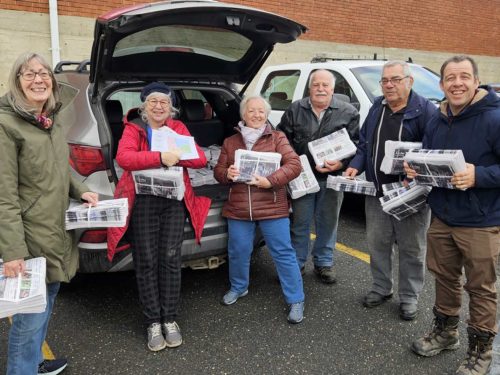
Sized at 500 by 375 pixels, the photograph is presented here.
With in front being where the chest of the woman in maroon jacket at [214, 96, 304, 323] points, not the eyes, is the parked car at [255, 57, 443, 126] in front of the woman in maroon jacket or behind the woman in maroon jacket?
behind

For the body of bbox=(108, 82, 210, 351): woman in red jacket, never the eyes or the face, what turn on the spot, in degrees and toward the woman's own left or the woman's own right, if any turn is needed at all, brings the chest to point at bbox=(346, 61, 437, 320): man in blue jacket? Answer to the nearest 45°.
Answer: approximately 90° to the woman's own left

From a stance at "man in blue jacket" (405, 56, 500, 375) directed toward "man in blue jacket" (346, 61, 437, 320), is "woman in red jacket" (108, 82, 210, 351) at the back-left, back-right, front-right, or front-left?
front-left

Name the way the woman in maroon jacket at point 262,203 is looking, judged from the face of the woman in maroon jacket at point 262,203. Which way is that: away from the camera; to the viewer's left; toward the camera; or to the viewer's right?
toward the camera

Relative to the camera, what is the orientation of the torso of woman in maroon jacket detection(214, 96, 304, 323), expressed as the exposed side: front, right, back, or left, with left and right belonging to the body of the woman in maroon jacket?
front

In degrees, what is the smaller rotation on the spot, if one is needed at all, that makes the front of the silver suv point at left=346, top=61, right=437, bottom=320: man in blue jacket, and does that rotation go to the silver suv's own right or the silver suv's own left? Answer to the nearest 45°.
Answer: approximately 135° to the silver suv's own right

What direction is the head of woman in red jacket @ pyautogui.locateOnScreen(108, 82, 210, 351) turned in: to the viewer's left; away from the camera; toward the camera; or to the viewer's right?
toward the camera

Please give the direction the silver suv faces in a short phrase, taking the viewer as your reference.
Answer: facing away from the viewer and to the left of the viewer

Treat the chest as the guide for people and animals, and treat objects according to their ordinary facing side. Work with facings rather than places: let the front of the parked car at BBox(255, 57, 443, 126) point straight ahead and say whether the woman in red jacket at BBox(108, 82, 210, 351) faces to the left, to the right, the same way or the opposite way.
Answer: the same way

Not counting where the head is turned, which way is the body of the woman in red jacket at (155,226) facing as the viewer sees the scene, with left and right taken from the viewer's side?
facing the viewer

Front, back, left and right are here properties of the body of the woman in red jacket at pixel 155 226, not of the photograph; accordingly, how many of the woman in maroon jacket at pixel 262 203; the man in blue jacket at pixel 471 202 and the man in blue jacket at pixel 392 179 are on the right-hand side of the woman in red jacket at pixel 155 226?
0

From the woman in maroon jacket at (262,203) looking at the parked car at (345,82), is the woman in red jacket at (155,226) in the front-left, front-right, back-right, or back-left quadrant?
back-left

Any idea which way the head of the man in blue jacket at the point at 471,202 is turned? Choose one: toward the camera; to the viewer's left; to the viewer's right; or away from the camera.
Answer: toward the camera

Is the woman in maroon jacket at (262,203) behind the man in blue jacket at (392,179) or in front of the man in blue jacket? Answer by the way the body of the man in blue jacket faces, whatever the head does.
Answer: in front

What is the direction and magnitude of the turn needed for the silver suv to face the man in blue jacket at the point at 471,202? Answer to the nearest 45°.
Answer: approximately 180°

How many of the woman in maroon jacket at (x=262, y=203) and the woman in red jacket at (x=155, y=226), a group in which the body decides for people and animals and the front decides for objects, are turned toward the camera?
2
